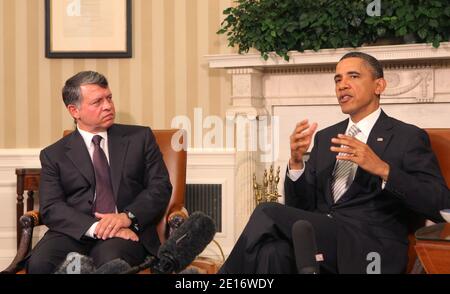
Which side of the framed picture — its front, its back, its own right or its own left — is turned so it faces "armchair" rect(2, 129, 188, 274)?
front

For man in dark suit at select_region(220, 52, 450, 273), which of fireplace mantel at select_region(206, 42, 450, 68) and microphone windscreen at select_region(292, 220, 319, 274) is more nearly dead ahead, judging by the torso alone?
the microphone windscreen

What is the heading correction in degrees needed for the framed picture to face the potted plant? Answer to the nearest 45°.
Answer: approximately 45° to its left

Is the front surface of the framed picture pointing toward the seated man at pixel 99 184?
yes

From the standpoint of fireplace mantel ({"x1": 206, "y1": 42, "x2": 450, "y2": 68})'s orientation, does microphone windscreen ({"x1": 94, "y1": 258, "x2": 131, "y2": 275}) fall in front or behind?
in front

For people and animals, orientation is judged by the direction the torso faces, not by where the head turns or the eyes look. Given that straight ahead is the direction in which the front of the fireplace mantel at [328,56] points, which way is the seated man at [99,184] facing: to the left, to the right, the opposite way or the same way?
the same way

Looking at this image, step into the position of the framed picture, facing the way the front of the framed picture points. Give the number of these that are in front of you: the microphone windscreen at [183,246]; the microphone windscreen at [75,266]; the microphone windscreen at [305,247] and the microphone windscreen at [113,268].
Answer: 4

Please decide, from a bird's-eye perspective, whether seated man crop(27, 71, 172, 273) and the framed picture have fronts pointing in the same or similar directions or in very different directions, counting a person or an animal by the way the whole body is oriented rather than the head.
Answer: same or similar directions

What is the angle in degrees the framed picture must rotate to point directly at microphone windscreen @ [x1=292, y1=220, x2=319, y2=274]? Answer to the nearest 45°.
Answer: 0° — it already faces it

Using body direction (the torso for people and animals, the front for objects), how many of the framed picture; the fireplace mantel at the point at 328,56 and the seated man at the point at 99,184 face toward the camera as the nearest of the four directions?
3

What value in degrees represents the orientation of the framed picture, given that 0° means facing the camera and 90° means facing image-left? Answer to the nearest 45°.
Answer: approximately 0°

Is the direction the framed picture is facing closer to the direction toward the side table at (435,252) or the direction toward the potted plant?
the side table

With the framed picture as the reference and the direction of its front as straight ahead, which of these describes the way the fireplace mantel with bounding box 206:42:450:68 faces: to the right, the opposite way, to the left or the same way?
the same way

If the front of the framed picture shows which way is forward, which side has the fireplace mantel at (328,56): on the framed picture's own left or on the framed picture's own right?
on the framed picture's own left

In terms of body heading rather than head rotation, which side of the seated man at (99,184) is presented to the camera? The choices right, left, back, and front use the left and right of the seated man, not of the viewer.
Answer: front

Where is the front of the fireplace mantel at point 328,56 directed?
toward the camera

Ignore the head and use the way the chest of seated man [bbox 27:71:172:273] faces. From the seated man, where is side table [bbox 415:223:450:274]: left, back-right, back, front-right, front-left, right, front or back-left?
front-left

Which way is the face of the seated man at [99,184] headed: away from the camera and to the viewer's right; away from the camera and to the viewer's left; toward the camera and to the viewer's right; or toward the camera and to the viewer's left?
toward the camera and to the viewer's right
